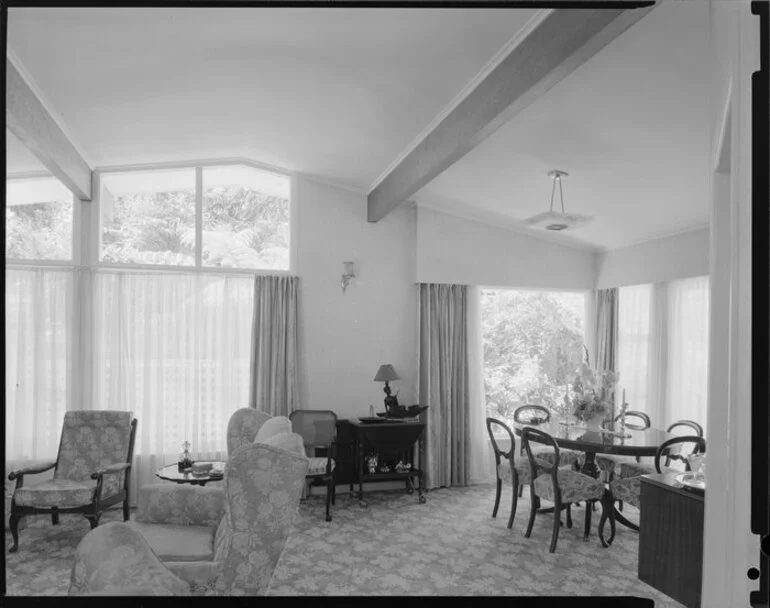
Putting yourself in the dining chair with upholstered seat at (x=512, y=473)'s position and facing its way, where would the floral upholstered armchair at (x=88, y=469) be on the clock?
The floral upholstered armchair is roughly at 7 o'clock from the dining chair with upholstered seat.

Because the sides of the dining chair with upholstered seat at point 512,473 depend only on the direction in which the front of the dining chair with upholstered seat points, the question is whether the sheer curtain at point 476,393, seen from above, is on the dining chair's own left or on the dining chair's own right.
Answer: on the dining chair's own left

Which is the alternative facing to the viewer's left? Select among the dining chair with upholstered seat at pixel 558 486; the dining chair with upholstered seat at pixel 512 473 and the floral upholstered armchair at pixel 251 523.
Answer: the floral upholstered armchair

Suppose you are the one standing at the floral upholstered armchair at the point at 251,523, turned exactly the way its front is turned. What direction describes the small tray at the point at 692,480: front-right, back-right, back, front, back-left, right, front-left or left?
back

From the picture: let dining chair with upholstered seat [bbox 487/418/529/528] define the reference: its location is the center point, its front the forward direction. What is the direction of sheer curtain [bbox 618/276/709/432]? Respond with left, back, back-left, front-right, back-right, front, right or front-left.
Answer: front

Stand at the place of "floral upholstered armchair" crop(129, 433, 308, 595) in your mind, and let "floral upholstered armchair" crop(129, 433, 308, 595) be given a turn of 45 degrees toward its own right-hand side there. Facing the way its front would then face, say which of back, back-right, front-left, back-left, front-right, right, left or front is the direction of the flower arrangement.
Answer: right

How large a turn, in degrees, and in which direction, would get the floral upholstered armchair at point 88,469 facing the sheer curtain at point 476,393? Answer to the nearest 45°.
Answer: approximately 135° to its left

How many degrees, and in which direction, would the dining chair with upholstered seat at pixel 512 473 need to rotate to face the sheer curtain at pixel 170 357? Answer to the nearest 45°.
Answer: approximately 135° to its left

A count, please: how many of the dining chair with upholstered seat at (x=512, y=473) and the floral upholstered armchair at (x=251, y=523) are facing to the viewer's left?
1

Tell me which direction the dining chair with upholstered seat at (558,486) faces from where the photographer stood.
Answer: facing away from the viewer and to the right of the viewer

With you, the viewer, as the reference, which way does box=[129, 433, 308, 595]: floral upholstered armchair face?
facing to the left of the viewer
